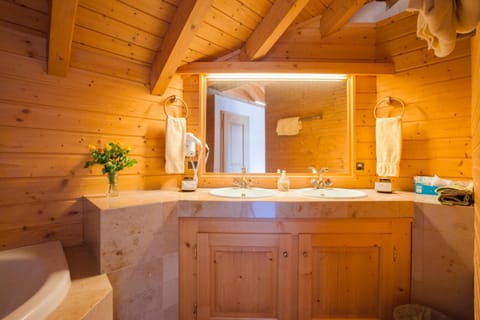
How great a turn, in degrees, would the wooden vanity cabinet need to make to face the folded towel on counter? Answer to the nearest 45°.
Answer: approximately 90° to its left

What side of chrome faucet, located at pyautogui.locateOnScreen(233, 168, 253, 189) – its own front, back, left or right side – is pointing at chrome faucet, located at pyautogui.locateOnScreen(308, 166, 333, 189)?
left

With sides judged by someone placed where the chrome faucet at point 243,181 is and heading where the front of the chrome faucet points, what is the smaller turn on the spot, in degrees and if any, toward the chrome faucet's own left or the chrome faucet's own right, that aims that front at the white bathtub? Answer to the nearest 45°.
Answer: approximately 45° to the chrome faucet's own right

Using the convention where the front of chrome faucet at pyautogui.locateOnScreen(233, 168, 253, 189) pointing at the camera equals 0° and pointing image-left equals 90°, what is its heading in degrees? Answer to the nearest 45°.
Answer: approximately 0°

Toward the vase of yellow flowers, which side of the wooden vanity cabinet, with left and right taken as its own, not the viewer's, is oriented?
right

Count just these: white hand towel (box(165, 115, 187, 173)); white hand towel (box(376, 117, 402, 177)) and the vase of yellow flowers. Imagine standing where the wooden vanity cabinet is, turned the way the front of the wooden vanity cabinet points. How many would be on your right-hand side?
2
